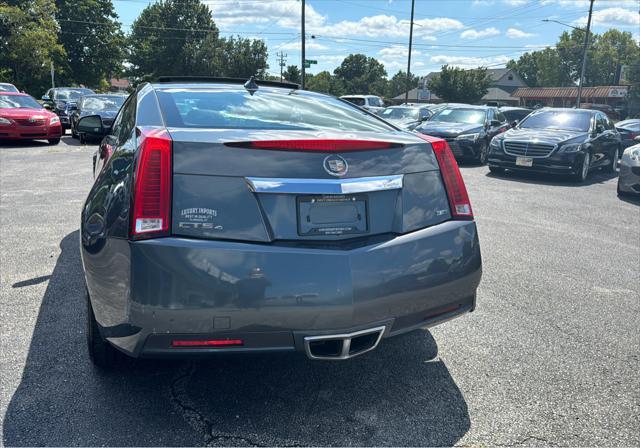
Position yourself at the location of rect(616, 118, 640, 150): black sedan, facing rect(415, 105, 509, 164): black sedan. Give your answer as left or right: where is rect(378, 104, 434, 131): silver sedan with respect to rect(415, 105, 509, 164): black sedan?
right

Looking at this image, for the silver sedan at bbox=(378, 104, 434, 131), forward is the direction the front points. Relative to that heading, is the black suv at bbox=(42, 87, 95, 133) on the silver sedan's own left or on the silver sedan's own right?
on the silver sedan's own right

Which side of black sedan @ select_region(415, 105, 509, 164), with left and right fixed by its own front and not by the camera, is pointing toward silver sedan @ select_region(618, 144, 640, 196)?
left

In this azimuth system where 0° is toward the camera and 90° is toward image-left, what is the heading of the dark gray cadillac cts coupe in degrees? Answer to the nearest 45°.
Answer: approximately 135°

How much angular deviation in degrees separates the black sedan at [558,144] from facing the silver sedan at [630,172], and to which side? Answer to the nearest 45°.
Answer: approximately 90° to its left

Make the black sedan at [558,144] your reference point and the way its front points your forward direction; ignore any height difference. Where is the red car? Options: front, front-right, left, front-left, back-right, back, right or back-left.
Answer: front-right

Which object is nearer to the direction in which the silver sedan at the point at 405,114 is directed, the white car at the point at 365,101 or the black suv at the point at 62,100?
the black suv

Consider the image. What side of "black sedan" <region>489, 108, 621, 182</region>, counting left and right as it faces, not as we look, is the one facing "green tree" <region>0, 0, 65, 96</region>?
right

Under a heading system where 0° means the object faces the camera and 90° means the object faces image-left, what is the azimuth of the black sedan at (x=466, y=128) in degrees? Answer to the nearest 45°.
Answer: approximately 45°

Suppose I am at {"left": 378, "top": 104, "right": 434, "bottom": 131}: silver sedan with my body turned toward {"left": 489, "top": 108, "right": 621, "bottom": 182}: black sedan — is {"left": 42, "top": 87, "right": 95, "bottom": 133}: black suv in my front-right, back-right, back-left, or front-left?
back-right

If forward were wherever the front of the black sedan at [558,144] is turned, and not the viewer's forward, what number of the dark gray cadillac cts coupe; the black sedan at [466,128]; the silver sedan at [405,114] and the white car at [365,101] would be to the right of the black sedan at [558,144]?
3

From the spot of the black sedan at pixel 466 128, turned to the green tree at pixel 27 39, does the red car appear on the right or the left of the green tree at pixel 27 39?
left

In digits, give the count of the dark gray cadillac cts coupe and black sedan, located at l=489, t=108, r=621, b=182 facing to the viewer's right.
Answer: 0
